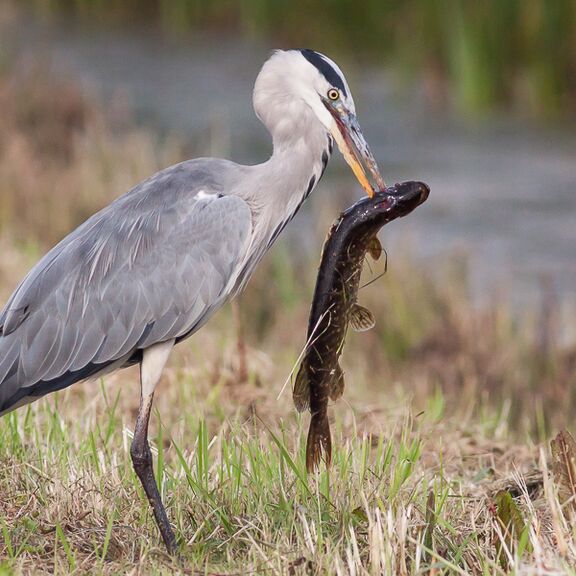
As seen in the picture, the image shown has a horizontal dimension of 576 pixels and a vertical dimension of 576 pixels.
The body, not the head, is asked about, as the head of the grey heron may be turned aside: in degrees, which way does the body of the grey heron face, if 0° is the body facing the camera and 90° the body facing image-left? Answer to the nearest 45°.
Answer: approximately 270°
